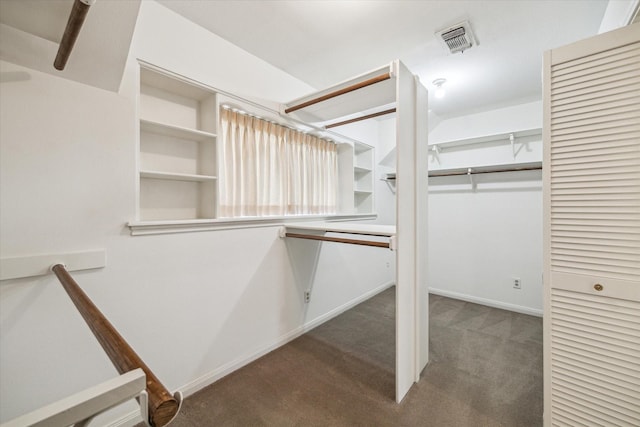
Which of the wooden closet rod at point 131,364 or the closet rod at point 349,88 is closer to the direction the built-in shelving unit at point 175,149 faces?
the closet rod

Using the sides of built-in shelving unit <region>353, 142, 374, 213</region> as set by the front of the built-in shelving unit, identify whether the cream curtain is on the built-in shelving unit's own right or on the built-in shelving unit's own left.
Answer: on the built-in shelving unit's own right

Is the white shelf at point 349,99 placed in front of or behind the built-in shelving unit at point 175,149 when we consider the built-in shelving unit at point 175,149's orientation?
in front

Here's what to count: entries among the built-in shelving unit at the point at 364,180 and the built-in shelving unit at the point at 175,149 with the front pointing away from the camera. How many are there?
0

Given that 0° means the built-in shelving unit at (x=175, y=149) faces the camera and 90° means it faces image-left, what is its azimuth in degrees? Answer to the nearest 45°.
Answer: approximately 315°

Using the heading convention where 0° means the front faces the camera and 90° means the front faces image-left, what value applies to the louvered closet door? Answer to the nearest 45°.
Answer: approximately 45°

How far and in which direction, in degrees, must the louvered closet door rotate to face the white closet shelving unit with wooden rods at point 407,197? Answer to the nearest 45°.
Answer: approximately 45° to its right

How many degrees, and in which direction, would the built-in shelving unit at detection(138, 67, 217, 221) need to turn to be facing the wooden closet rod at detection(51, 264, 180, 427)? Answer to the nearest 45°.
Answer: approximately 45° to its right
